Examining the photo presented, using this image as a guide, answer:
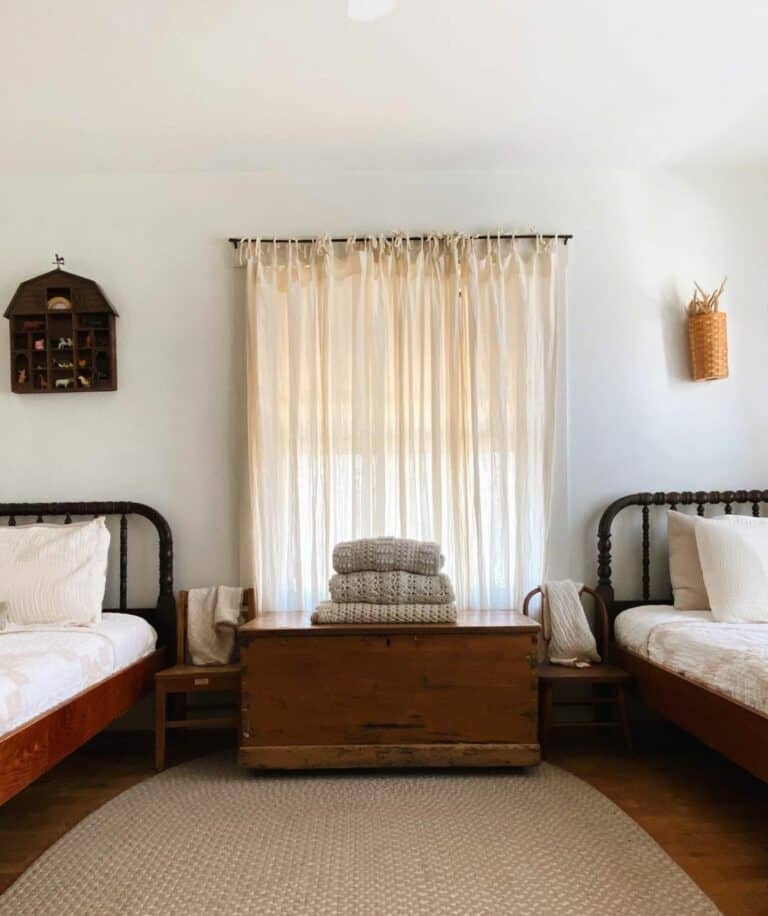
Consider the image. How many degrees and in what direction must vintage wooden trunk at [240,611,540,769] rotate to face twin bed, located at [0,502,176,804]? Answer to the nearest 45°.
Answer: approximately 90° to its right

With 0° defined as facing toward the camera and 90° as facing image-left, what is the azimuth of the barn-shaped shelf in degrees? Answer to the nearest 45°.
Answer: approximately 0°

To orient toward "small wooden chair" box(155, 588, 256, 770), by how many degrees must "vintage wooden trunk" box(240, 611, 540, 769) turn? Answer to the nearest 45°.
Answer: approximately 90° to its right

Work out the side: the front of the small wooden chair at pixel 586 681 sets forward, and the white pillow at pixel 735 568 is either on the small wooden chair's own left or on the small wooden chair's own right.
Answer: on the small wooden chair's own left

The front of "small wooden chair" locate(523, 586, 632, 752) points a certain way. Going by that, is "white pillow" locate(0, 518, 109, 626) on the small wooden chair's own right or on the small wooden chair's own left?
on the small wooden chair's own right

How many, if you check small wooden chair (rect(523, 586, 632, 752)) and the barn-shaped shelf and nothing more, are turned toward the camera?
2

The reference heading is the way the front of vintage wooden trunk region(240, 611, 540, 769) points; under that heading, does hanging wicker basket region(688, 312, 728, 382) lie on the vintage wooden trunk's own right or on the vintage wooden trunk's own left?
on the vintage wooden trunk's own left

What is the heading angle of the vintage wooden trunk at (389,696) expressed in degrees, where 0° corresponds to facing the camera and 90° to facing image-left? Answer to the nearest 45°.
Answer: approximately 0°

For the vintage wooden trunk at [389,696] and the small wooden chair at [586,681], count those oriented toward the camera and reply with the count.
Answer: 2
